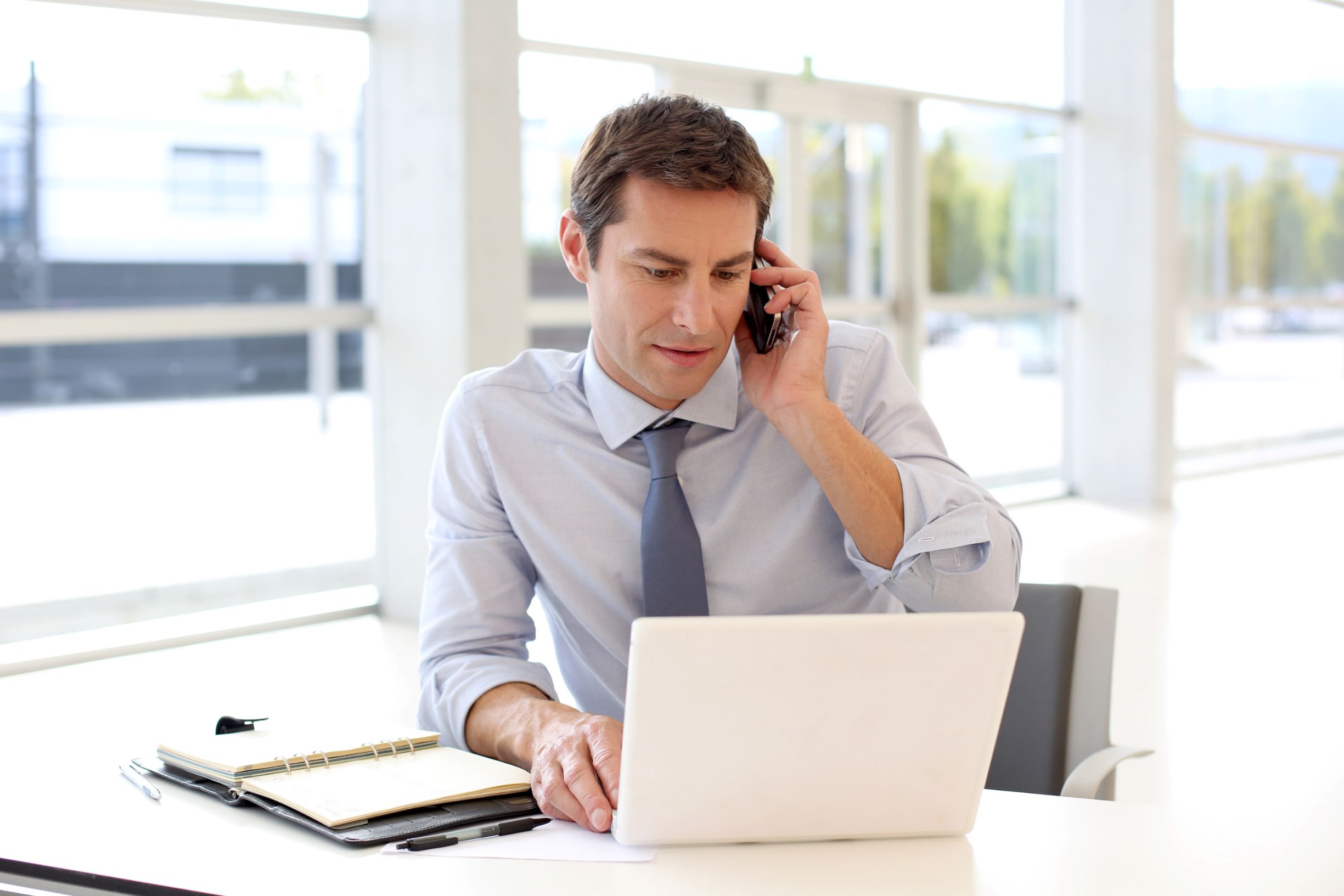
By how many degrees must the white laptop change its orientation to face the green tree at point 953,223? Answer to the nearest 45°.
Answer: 0° — it already faces it

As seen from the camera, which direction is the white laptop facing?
away from the camera

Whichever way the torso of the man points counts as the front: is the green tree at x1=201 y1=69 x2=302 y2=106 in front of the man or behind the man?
behind

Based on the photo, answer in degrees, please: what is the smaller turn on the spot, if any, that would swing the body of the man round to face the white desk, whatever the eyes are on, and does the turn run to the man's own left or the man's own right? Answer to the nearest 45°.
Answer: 0° — they already face it

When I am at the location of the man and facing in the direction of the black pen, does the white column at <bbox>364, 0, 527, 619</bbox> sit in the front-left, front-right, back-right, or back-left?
back-right

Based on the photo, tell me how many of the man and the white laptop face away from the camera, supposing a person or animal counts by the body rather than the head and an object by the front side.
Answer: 1

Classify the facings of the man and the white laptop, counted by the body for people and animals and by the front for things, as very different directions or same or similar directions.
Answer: very different directions

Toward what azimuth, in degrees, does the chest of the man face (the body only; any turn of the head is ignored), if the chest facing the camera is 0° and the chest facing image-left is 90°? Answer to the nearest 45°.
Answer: approximately 0°
